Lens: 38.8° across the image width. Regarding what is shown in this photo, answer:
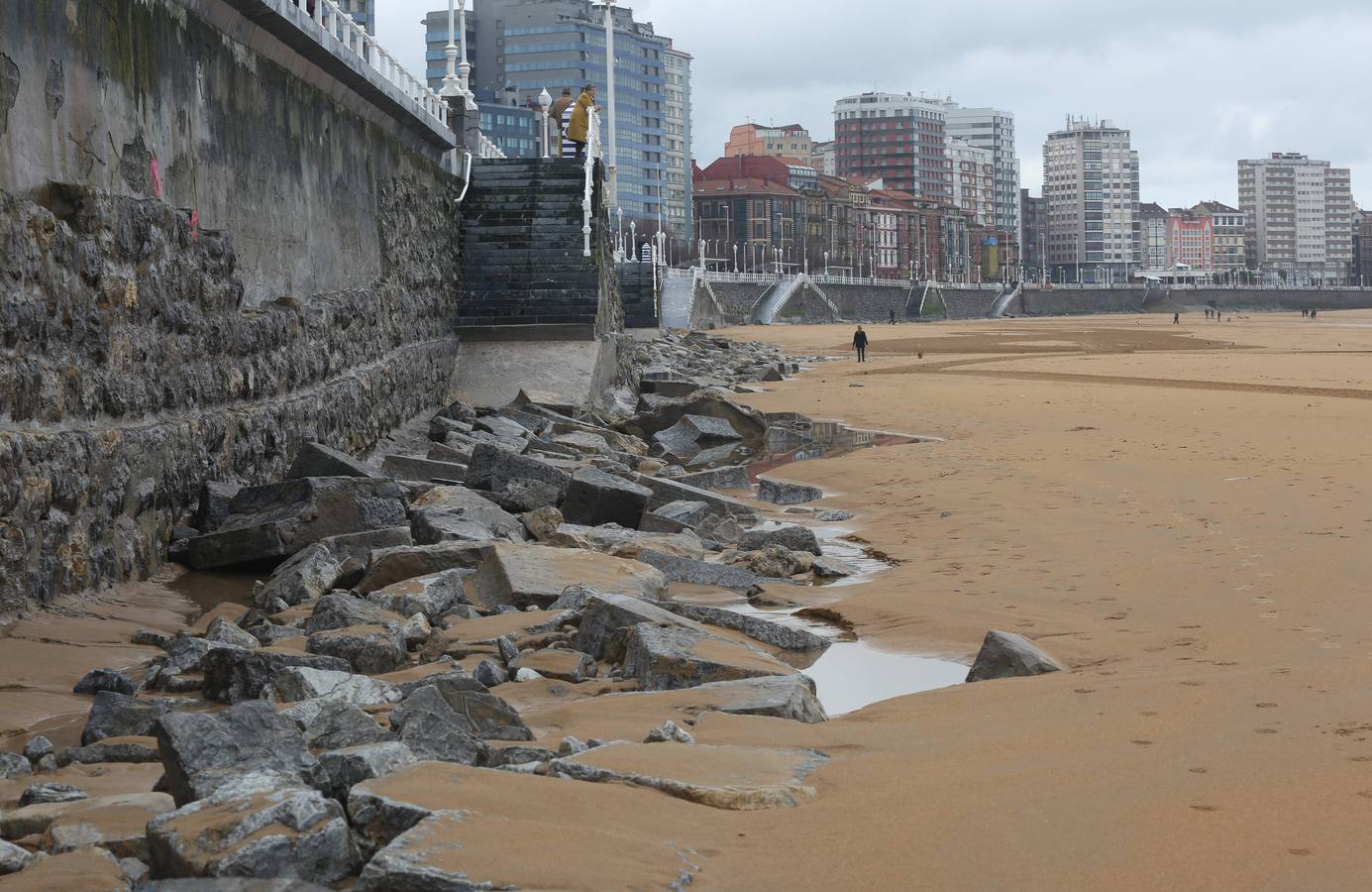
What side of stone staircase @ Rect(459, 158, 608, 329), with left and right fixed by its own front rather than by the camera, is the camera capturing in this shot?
front

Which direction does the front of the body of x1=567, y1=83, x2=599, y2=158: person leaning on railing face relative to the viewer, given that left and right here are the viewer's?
facing to the right of the viewer

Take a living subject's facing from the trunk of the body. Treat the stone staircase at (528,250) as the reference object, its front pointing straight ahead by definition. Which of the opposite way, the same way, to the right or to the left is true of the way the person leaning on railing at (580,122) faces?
to the left

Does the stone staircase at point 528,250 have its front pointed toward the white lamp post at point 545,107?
no

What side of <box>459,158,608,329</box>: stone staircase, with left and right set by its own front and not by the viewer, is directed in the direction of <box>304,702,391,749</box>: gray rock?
front

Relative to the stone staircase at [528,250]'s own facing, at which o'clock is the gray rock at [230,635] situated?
The gray rock is roughly at 12 o'clock from the stone staircase.

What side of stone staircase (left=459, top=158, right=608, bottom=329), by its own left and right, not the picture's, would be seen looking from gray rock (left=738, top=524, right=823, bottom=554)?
front

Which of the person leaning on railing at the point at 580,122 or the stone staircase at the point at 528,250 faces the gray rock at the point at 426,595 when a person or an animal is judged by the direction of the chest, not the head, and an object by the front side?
the stone staircase

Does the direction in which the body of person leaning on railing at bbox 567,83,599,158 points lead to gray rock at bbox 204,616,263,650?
no

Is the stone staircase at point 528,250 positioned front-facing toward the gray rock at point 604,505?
yes

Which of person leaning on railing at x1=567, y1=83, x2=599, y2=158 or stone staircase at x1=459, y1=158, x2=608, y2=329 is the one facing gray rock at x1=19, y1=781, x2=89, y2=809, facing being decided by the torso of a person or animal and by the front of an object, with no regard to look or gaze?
the stone staircase

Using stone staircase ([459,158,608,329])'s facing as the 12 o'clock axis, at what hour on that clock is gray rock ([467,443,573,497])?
The gray rock is roughly at 12 o'clock from the stone staircase.

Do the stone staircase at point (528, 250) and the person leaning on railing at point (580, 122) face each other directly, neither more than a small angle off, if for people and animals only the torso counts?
no

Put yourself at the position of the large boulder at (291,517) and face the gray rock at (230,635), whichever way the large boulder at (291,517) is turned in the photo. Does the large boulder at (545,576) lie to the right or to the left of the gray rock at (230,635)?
left

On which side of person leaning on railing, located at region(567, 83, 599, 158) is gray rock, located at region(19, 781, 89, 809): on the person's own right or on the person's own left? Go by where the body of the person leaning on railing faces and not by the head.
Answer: on the person's own right

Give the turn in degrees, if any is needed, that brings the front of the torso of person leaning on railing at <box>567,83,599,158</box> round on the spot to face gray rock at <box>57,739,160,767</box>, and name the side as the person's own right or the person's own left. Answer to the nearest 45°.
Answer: approximately 90° to the person's own right

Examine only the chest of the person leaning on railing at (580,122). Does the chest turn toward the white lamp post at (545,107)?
no

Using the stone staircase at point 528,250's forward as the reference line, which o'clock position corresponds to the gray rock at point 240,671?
The gray rock is roughly at 12 o'clock from the stone staircase.
